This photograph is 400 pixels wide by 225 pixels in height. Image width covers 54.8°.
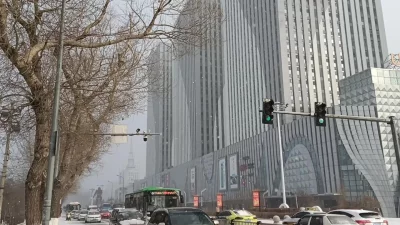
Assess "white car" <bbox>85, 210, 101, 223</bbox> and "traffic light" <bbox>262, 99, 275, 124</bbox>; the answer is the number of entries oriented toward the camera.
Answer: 2

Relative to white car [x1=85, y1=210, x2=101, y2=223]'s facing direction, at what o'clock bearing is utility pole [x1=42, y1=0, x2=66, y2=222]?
The utility pole is roughly at 12 o'clock from the white car.

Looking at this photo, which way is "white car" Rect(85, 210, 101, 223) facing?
toward the camera

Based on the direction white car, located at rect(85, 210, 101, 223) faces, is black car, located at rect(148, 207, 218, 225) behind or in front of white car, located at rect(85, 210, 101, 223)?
in front

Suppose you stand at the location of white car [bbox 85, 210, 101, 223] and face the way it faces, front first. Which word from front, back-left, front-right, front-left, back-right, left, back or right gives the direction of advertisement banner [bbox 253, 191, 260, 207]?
left

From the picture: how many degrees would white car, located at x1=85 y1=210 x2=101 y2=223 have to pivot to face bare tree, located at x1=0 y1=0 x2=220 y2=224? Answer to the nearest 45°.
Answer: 0° — it already faces it

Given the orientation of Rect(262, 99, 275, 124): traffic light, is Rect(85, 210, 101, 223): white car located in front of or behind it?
behind

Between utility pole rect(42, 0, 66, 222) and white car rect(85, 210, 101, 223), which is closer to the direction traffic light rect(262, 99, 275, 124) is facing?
the utility pole

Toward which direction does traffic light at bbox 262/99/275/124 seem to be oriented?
toward the camera

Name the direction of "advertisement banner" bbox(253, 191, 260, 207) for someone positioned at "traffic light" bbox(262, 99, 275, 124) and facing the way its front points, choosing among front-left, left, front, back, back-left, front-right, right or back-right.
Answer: back

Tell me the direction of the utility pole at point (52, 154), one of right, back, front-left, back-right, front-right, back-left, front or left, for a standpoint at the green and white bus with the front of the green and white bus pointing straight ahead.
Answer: front-right

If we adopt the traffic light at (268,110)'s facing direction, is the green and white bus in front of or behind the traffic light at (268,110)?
behind

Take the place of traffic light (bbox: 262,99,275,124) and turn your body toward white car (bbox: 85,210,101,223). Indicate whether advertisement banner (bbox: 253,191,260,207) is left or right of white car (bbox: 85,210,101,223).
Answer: right

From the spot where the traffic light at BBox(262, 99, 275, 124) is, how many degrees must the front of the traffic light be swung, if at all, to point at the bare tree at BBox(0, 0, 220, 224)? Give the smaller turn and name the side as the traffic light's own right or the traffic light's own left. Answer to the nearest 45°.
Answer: approximately 45° to the traffic light's own right
